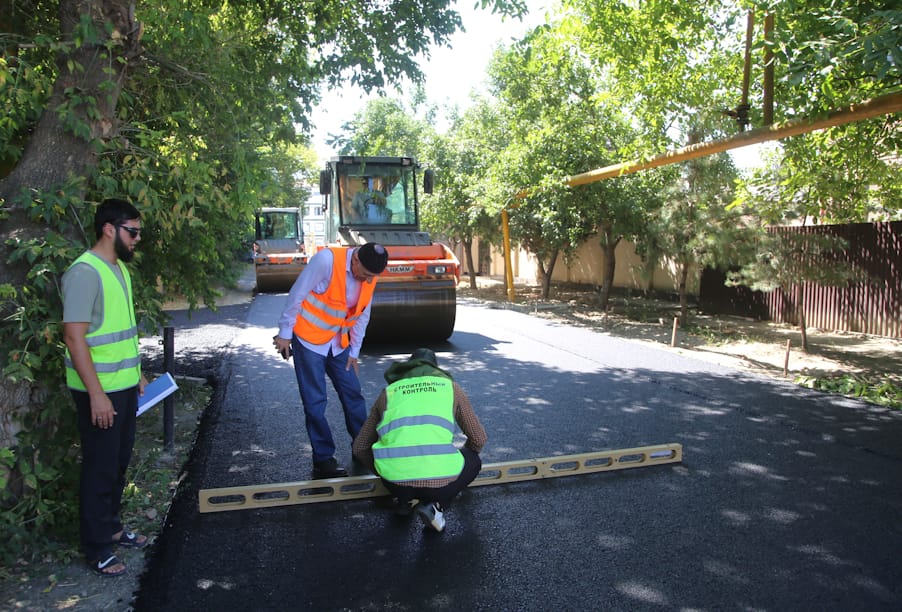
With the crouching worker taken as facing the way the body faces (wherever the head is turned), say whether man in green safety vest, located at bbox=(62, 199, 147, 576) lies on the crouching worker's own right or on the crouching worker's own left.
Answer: on the crouching worker's own left

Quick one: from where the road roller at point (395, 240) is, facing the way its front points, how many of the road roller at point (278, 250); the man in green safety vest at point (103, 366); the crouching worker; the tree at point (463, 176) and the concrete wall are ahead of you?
2

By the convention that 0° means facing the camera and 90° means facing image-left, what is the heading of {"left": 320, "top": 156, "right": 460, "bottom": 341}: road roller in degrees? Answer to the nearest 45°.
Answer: approximately 0°

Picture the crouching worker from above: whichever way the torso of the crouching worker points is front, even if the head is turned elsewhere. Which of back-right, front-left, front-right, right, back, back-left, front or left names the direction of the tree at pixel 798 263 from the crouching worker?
front-right

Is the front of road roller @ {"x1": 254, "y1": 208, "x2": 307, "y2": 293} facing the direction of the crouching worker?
yes

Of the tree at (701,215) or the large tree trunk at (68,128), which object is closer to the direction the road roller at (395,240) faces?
the large tree trunk

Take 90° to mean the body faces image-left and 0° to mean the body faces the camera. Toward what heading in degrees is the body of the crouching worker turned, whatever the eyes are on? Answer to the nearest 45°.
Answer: approximately 180°

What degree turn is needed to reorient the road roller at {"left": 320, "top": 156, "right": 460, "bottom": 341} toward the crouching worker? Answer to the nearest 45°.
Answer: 0° — it already faces them

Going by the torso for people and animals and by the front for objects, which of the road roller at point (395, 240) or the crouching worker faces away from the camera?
the crouching worker

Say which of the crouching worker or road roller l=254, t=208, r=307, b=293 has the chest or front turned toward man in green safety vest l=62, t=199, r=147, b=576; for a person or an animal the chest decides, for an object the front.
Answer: the road roller

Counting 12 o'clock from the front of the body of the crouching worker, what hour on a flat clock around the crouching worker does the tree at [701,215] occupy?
The tree is roughly at 1 o'clock from the crouching worker.

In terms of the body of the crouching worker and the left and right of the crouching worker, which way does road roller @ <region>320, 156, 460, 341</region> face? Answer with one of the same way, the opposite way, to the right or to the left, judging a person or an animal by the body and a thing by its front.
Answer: the opposite way
